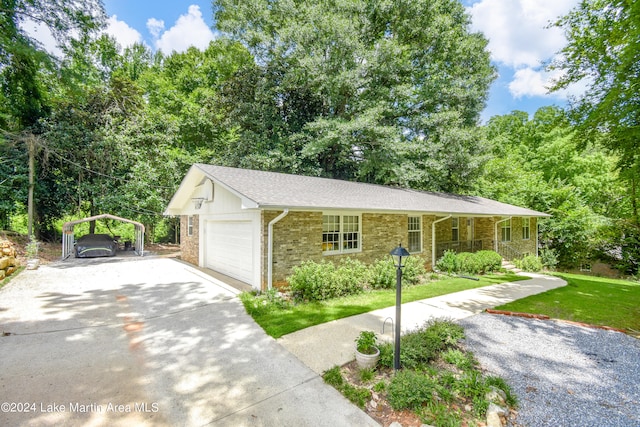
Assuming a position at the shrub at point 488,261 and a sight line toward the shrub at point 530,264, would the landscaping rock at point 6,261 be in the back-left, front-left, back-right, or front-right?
back-left

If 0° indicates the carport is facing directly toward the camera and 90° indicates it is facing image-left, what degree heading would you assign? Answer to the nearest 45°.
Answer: approximately 0°

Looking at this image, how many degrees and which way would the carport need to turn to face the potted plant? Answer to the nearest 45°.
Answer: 0° — it already faces it

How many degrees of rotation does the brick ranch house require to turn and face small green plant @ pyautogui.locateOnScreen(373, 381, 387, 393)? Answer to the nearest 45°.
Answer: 0° — it already faces it

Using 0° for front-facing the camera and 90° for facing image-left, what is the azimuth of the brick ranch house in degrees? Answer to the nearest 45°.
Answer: approximately 315°

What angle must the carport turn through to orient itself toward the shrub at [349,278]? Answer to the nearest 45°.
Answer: approximately 45° to its left

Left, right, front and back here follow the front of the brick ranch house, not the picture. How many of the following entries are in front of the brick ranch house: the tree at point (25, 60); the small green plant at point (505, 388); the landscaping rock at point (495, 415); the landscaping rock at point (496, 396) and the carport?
3
